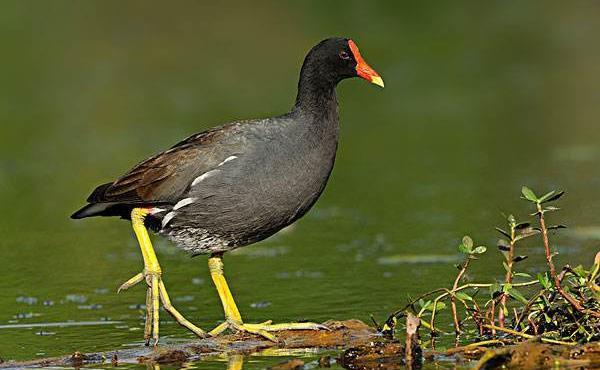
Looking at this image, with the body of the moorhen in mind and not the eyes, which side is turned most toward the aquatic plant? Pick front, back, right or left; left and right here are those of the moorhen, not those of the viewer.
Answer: front

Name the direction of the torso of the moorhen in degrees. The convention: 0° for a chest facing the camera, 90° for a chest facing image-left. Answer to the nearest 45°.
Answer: approximately 270°
